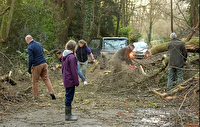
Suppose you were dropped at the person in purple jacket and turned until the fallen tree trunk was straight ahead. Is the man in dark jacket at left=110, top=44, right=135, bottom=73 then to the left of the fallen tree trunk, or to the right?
left

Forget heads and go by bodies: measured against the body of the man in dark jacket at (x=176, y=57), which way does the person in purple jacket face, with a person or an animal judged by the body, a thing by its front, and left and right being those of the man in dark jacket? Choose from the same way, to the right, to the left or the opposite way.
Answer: to the right

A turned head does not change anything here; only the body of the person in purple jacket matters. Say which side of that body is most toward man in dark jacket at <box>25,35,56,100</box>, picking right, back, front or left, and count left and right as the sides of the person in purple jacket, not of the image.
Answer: left

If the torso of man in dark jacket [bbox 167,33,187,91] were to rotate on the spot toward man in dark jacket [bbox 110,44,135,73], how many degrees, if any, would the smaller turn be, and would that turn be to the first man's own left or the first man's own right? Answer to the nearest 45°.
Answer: approximately 45° to the first man's own left
